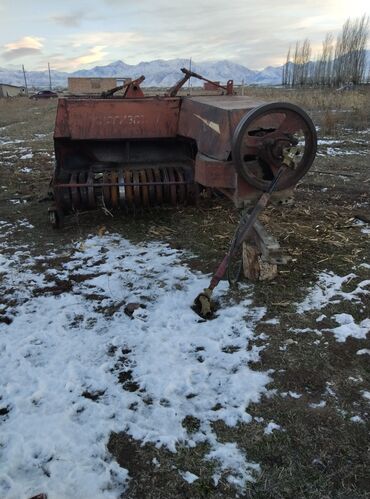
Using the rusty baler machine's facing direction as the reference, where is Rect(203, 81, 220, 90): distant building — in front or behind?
behind

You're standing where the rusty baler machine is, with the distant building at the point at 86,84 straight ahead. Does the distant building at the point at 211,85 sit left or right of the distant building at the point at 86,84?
right

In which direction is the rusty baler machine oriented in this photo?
toward the camera

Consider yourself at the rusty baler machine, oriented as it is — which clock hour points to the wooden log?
The wooden log is roughly at 11 o'clock from the rusty baler machine.

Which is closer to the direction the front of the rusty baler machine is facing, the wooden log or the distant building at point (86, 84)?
the wooden log

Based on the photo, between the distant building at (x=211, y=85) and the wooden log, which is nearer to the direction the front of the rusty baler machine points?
the wooden log

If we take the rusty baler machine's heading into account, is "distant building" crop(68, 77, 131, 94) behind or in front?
behind
